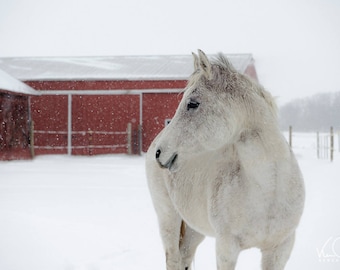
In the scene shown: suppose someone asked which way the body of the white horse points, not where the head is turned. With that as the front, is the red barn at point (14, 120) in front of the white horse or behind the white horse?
behind

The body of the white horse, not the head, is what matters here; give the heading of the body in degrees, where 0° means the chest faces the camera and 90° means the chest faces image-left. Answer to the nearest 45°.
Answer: approximately 315°

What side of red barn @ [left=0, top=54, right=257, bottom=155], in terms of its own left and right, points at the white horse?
front

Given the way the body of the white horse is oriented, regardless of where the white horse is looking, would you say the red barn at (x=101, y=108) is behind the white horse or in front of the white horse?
behind

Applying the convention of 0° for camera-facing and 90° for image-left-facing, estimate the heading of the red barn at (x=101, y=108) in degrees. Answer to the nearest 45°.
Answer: approximately 0°
